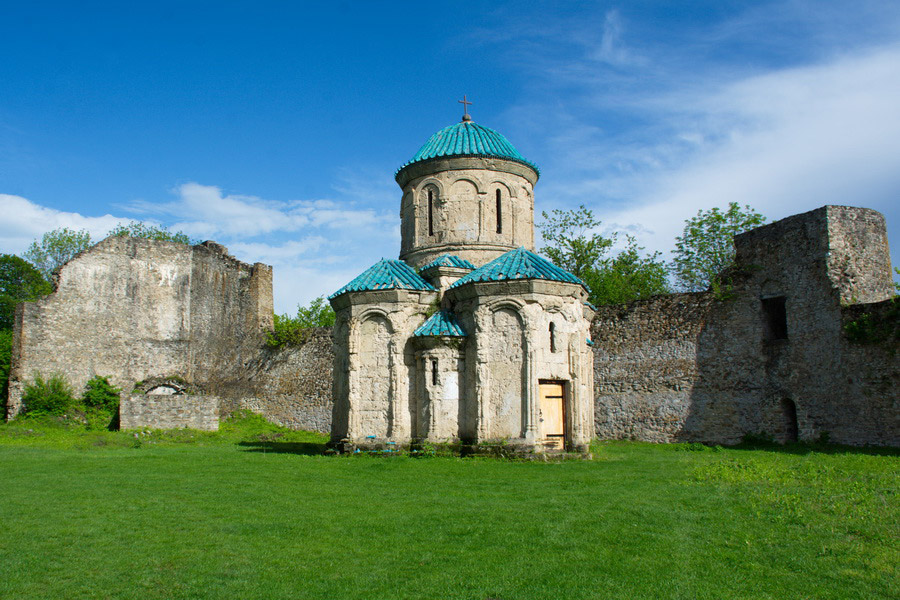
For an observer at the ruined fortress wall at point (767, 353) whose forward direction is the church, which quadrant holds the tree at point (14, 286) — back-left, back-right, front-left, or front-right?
front-right

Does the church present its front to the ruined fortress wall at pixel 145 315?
no

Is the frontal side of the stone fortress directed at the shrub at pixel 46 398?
no

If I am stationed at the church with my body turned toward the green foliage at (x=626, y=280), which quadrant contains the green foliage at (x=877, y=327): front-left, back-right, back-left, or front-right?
front-right

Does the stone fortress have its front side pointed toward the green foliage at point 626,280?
no

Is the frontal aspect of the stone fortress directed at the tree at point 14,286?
no

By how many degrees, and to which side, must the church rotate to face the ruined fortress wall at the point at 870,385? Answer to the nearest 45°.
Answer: approximately 45° to its left

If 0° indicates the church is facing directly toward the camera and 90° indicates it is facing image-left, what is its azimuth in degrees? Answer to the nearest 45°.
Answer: approximately 315°

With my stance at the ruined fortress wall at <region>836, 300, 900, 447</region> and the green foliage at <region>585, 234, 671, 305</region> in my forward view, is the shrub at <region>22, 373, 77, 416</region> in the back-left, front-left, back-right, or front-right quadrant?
front-left
